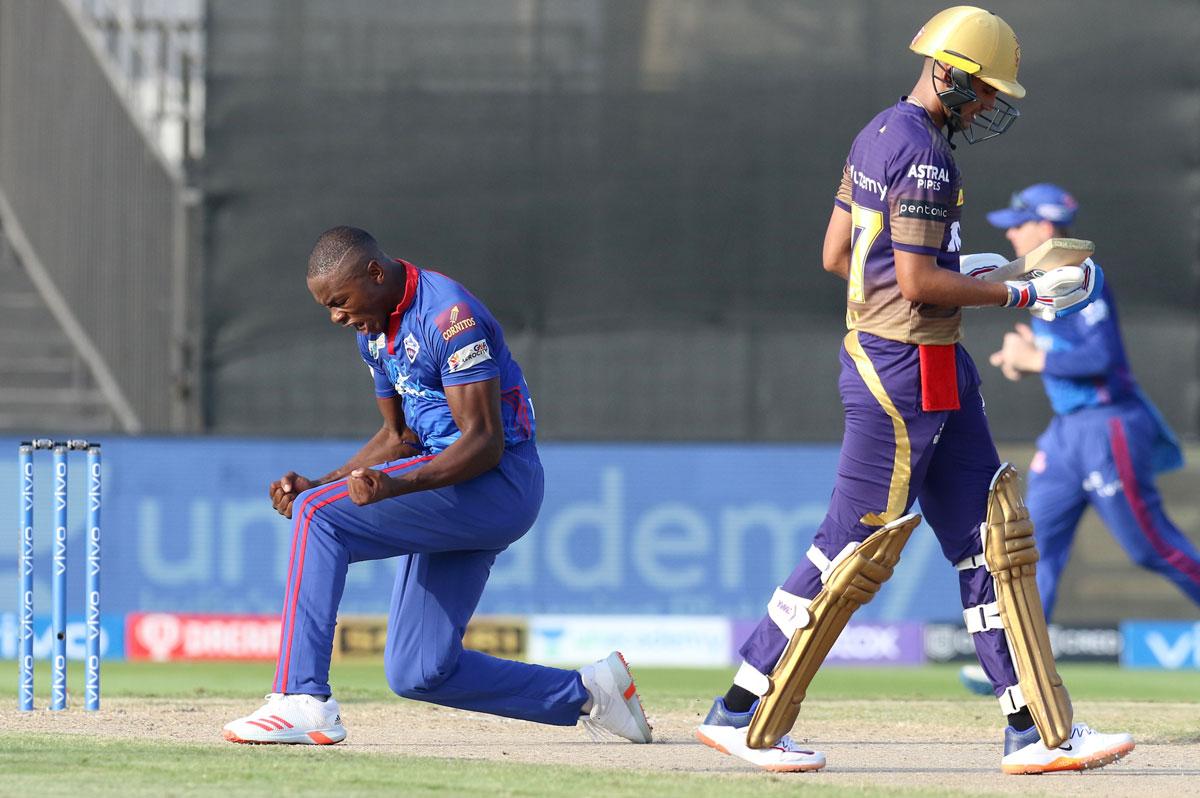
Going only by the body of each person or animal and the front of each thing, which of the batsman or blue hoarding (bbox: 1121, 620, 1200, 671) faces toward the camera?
the blue hoarding

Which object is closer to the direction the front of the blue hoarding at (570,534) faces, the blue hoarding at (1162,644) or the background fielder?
the background fielder

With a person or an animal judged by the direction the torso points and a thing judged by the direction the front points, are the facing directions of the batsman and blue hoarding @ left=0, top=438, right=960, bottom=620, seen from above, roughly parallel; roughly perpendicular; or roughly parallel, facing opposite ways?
roughly perpendicular

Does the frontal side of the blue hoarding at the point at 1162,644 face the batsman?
yes

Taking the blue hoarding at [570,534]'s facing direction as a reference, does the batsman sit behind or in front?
in front

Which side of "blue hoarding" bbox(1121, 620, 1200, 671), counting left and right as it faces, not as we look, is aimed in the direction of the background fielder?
front

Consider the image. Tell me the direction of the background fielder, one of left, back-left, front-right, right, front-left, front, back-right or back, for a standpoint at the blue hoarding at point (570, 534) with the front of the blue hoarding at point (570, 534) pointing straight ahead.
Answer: front-left

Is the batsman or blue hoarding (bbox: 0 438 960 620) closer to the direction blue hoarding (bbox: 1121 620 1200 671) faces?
the batsman

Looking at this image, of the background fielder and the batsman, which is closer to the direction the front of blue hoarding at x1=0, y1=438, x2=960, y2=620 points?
the batsman

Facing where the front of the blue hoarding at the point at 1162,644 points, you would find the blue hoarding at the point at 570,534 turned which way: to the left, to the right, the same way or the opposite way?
the same way

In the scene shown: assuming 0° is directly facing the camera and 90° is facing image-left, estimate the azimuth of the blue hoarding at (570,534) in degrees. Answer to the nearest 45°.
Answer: approximately 0°

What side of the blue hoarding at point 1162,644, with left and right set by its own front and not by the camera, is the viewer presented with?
front
